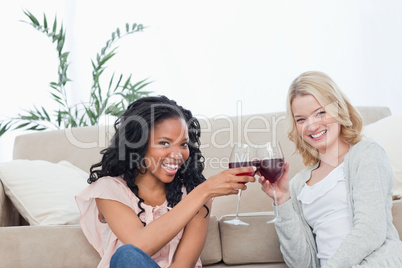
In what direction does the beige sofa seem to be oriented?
toward the camera

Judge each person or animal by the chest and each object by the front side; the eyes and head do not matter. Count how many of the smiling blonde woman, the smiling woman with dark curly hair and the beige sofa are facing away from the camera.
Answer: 0

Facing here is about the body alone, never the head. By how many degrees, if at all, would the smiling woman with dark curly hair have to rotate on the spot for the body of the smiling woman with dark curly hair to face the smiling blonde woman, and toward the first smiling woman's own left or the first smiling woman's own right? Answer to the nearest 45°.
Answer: approximately 45° to the first smiling woman's own left

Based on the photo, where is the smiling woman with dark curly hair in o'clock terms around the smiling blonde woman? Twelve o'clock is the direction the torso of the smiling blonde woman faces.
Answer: The smiling woman with dark curly hair is roughly at 1 o'clock from the smiling blonde woman.

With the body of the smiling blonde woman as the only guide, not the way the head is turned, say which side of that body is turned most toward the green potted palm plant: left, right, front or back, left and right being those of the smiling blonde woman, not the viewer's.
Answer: right

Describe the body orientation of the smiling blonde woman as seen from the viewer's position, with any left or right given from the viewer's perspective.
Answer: facing the viewer and to the left of the viewer

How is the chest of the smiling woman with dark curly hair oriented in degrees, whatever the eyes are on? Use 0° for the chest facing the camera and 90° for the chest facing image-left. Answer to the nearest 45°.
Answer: approximately 315°

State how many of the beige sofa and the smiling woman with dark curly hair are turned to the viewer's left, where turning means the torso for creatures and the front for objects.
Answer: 0

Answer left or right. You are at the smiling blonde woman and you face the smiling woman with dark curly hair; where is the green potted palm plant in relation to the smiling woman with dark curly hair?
right

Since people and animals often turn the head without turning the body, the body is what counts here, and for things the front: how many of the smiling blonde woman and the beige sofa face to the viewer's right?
0

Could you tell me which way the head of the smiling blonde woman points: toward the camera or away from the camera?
toward the camera
